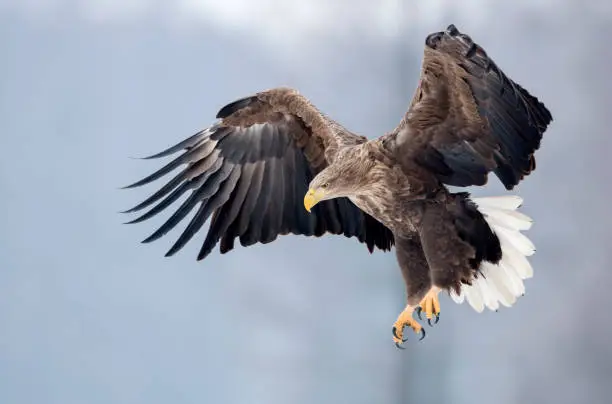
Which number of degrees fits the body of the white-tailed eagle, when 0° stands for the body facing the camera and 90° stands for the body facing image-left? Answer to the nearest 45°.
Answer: approximately 45°
